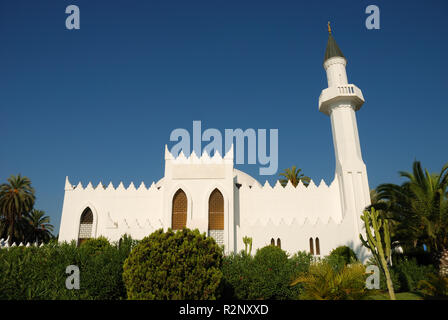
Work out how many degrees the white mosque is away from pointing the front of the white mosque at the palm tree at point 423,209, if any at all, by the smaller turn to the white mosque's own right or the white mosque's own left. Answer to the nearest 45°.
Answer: approximately 45° to the white mosque's own left

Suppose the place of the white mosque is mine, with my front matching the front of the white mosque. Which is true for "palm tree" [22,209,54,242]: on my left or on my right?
on my right

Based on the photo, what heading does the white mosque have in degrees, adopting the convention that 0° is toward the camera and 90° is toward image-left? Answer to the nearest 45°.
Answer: approximately 0°

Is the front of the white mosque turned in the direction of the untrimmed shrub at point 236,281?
yes

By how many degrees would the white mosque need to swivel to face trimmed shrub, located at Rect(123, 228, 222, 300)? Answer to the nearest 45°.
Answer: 0° — it already faces it

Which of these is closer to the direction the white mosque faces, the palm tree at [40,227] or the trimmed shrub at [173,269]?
the trimmed shrub

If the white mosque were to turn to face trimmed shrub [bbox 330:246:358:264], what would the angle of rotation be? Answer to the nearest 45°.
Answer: approximately 45° to its left

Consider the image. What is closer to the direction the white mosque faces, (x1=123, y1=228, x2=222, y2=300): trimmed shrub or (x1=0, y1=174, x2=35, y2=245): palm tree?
the trimmed shrub

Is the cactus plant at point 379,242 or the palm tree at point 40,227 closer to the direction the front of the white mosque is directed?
the cactus plant
